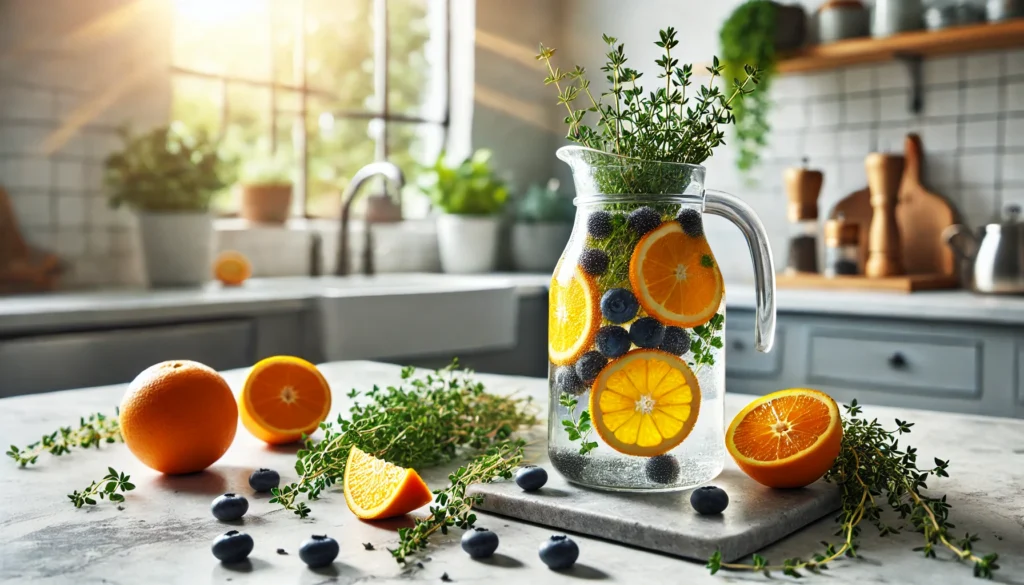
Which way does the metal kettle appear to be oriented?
to the viewer's left

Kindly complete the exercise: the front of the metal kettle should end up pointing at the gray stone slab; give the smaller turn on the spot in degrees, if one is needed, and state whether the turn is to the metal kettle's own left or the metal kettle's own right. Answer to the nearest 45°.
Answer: approximately 90° to the metal kettle's own left

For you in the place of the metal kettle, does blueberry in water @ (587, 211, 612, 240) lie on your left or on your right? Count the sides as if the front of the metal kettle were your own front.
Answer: on your left

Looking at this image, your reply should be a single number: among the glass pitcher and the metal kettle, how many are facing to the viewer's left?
2

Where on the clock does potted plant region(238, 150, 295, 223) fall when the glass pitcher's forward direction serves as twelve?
The potted plant is roughly at 2 o'clock from the glass pitcher.

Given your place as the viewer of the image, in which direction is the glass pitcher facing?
facing to the left of the viewer

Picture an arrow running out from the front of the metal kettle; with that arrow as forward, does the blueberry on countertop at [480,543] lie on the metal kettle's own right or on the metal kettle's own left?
on the metal kettle's own left
